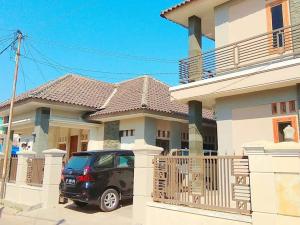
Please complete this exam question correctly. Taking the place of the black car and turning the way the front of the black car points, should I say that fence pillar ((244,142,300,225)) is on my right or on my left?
on my right

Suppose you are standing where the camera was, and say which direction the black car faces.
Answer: facing away from the viewer and to the right of the viewer

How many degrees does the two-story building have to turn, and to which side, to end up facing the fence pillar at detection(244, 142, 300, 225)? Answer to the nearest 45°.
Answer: approximately 45° to its left

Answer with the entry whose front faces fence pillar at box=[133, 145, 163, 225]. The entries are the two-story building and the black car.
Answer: the two-story building

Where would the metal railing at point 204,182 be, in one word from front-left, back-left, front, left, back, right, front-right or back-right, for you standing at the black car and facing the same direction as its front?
right

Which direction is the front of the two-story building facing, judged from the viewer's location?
facing the viewer and to the left of the viewer

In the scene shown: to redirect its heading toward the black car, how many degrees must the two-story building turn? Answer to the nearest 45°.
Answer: approximately 45° to its right

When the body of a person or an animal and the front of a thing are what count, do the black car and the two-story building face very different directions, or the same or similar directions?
very different directions

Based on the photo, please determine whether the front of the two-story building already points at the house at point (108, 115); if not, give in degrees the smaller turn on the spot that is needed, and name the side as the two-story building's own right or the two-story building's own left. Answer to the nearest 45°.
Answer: approximately 90° to the two-story building's own right
